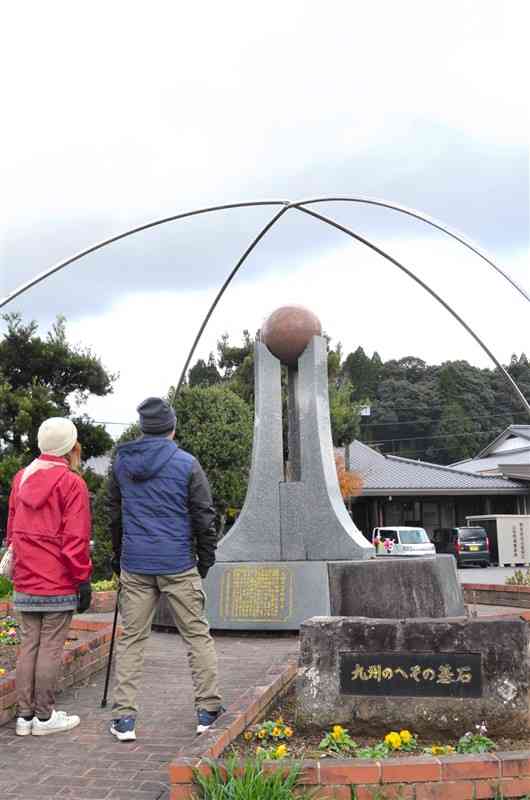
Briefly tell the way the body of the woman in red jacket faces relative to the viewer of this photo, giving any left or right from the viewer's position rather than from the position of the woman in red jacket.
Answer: facing away from the viewer and to the right of the viewer

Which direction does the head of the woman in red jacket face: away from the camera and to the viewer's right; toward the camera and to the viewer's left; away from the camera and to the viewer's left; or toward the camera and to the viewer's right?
away from the camera and to the viewer's right

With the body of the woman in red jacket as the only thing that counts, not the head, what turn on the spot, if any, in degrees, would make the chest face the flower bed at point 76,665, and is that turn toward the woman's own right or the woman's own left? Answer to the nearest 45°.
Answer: approximately 45° to the woman's own left

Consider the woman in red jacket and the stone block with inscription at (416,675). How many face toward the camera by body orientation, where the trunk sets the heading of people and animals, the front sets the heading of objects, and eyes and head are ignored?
1

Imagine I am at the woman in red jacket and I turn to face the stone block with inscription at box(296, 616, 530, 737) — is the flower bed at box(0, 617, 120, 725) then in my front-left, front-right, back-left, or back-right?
back-left

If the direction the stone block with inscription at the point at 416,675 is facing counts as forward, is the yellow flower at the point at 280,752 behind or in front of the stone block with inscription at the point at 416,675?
in front

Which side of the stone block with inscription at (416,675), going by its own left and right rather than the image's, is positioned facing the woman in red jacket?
right

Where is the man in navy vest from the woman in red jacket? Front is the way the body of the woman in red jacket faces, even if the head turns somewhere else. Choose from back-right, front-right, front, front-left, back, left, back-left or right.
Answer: right

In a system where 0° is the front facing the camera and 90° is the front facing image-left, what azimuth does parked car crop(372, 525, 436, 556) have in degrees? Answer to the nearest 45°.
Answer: approximately 315°

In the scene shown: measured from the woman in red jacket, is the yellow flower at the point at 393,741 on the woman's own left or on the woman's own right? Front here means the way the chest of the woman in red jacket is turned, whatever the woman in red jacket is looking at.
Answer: on the woman's own right

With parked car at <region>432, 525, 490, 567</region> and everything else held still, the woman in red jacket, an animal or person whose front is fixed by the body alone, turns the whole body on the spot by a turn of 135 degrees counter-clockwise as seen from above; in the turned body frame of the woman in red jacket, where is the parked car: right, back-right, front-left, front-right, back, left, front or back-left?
back-right

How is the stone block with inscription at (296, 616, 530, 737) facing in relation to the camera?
toward the camera

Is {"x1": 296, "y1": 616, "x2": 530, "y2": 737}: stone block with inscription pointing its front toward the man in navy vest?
no

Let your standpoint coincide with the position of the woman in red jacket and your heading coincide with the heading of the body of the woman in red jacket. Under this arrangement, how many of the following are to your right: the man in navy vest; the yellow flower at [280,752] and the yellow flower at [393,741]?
3

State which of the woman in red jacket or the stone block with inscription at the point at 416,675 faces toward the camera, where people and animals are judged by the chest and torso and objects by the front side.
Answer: the stone block with inscription

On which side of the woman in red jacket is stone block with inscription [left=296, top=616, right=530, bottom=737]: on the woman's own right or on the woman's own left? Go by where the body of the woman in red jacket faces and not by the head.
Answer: on the woman's own right

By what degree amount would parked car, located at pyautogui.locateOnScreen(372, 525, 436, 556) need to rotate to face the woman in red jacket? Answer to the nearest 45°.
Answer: approximately 45° to its right
